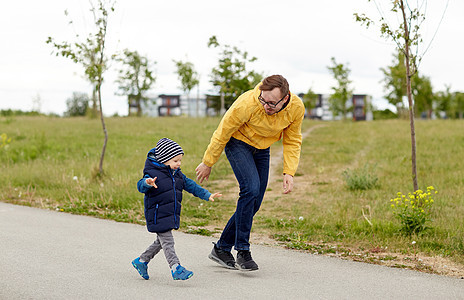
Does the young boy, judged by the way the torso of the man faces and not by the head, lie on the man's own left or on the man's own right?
on the man's own right

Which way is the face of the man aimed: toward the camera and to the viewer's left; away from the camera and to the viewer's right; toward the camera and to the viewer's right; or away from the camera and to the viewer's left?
toward the camera and to the viewer's left
